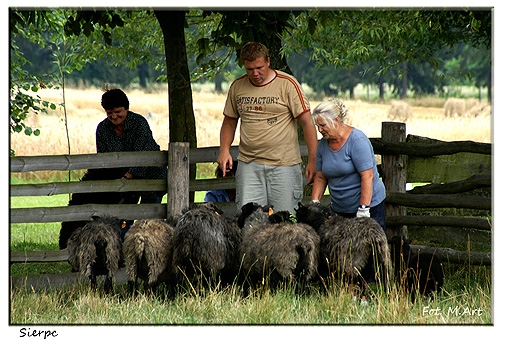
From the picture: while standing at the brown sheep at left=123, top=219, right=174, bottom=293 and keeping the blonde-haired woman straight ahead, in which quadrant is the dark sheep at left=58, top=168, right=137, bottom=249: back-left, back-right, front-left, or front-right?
back-left

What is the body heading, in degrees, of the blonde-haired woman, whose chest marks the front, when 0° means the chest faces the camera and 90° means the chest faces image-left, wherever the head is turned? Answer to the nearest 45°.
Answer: approximately 45°

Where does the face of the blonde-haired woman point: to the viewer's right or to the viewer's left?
to the viewer's left

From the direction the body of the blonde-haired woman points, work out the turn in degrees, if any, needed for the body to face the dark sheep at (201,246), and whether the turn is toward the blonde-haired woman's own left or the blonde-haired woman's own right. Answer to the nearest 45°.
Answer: approximately 45° to the blonde-haired woman's own right
